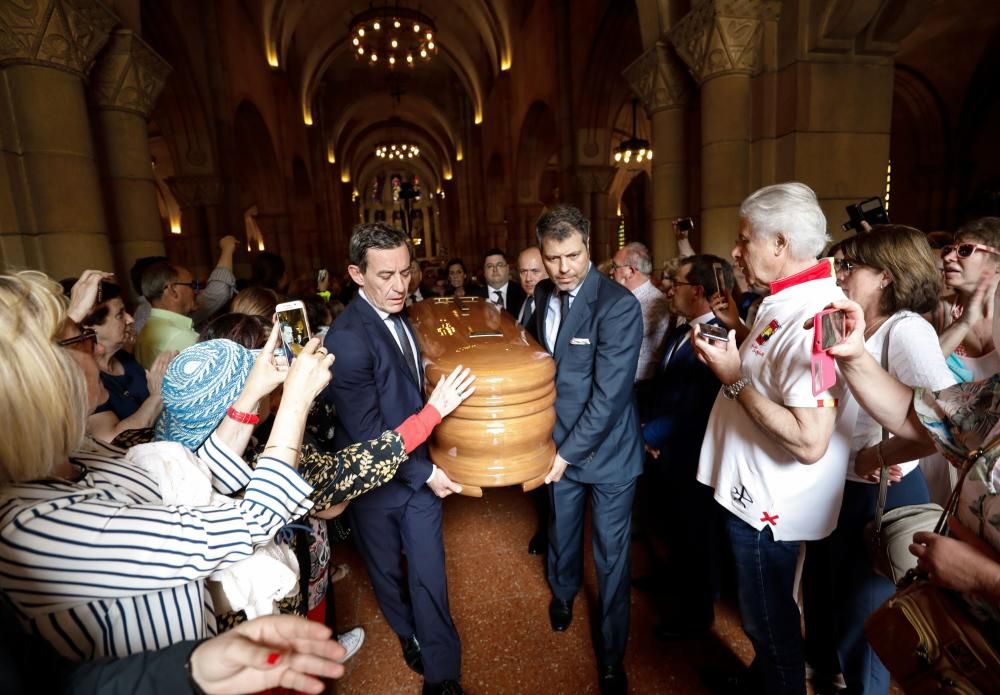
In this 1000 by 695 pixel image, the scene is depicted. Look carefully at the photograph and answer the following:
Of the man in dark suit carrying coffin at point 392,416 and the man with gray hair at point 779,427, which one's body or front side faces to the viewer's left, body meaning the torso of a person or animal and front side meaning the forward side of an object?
the man with gray hair

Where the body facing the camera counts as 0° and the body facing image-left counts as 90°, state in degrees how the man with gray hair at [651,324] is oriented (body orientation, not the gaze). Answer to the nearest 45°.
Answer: approximately 90°

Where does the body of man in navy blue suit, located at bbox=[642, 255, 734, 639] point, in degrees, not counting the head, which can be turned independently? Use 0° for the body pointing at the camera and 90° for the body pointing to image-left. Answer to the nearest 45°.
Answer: approximately 90°

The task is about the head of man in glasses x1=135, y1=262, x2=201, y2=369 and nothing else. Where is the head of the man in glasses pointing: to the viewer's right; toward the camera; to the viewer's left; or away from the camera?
to the viewer's right

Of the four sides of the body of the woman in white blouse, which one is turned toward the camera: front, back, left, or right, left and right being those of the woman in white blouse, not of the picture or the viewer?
left

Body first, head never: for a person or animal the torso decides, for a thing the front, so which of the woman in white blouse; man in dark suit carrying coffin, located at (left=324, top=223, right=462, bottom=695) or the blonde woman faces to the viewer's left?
the woman in white blouse

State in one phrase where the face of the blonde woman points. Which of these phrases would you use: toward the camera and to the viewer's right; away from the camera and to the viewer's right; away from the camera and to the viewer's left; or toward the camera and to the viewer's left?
away from the camera and to the viewer's right
